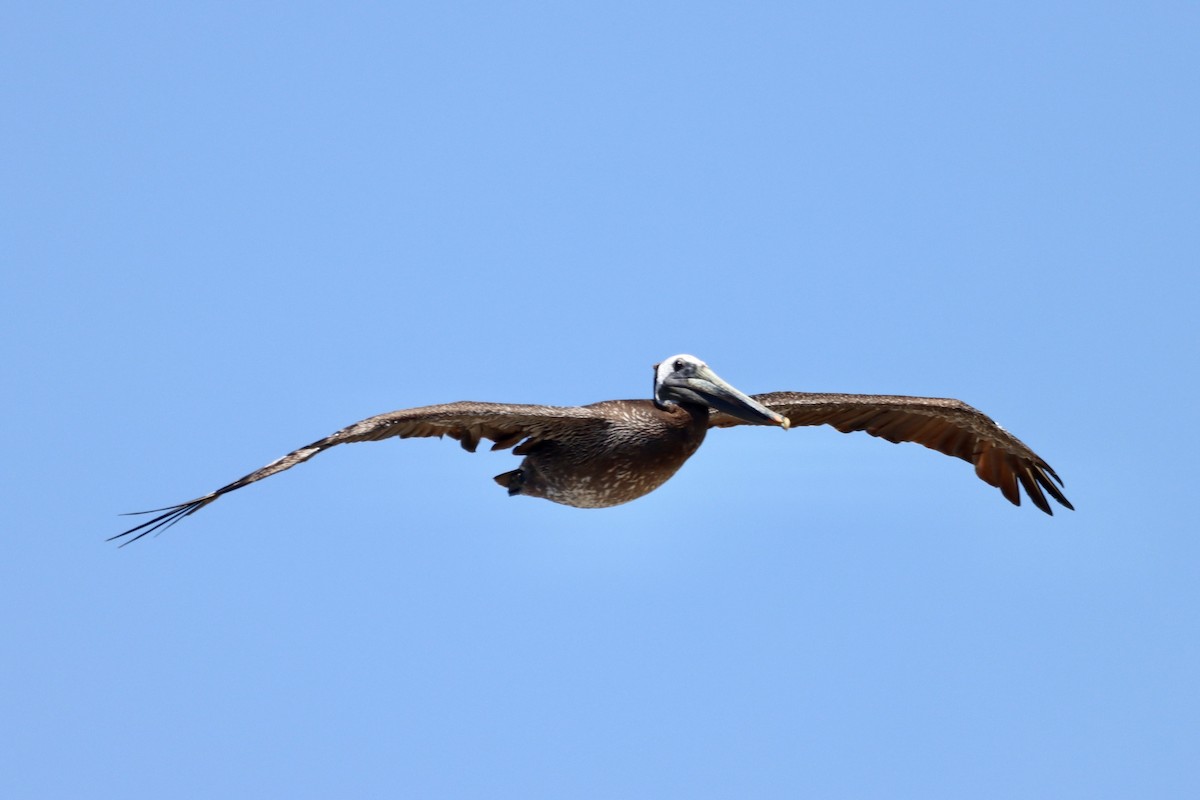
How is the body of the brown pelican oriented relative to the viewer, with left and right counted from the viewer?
facing the viewer and to the right of the viewer
